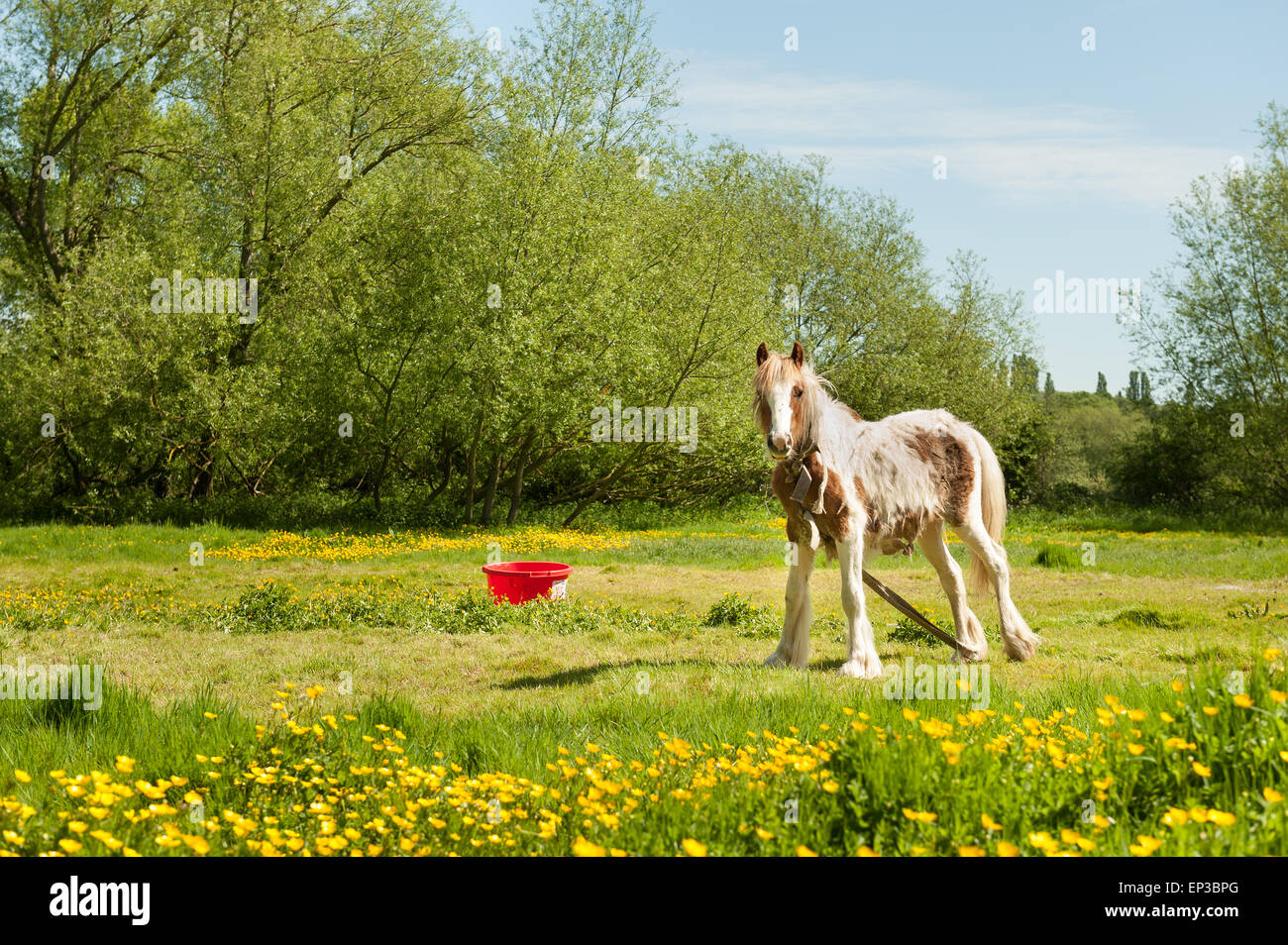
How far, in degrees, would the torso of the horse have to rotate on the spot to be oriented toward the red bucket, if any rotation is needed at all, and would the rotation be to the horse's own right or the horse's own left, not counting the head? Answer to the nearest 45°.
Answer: approximately 90° to the horse's own right

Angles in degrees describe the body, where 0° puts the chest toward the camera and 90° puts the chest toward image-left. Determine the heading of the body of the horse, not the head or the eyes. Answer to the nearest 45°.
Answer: approximately 45°
